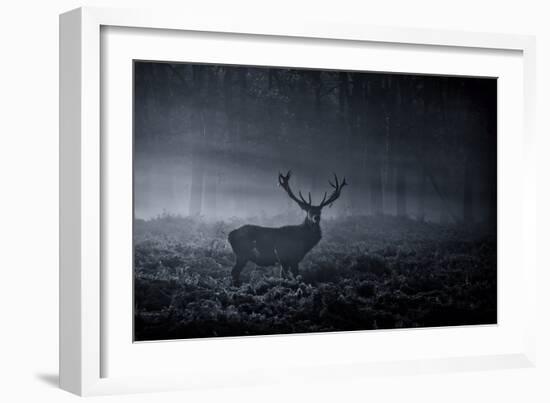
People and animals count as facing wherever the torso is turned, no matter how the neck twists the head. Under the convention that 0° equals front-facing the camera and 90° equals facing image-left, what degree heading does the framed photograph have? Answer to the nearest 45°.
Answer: approximately 315°
